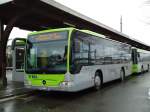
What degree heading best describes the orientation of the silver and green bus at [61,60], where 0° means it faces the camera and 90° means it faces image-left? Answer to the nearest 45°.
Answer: approximately 45°
